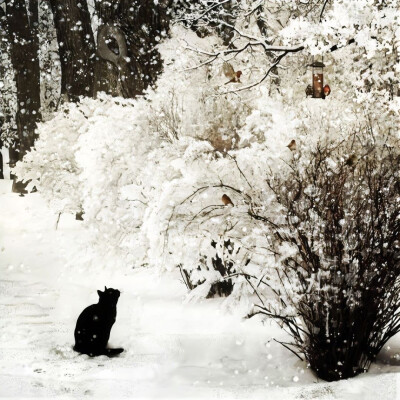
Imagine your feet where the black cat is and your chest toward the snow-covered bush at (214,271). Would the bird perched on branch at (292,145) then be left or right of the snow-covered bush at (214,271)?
right

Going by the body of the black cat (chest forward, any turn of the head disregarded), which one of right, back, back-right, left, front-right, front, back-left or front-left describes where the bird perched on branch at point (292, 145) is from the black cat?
front

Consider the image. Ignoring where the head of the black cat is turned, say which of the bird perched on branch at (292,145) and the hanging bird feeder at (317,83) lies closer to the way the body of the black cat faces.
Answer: the bird perched on branch

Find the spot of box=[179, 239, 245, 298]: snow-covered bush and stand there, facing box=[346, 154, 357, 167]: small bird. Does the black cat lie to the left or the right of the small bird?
right
